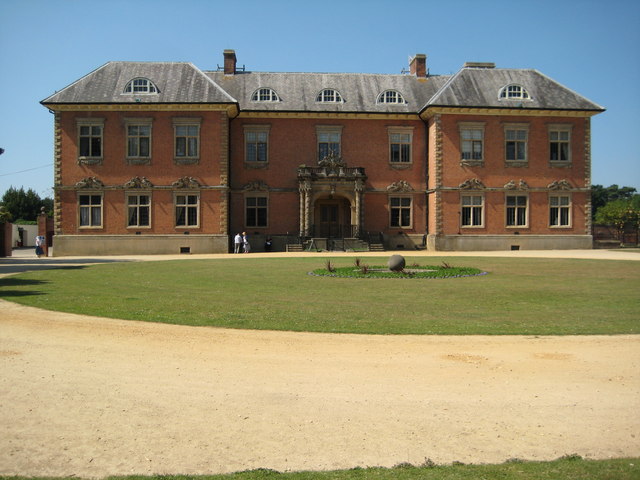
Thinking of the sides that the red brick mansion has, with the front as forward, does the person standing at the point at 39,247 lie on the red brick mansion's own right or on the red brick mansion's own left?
on the red brick mansion's own right

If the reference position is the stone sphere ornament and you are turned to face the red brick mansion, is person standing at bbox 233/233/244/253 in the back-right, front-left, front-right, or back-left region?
front-left

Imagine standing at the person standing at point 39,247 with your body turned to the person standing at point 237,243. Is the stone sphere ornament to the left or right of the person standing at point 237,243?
right

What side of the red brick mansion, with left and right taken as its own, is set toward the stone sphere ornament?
front

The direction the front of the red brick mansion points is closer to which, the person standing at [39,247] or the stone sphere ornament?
the stone sphere ornament

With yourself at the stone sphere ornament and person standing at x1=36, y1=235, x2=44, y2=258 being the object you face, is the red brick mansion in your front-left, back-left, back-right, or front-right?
front-right

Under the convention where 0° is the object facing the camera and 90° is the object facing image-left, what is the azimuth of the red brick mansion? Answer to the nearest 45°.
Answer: approximately 0°
